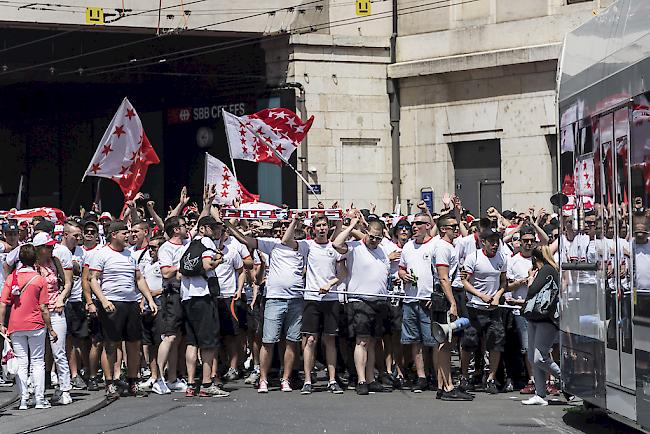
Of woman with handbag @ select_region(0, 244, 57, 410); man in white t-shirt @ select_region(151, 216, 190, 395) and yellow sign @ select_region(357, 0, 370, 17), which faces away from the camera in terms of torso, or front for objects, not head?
the woman with handbag

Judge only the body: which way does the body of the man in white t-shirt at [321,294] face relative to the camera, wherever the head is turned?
toward the camera

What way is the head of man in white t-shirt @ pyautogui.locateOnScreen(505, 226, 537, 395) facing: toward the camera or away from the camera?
toward the camera

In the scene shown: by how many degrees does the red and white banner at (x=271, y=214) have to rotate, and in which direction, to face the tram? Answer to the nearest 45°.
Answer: approximately 45° to its left

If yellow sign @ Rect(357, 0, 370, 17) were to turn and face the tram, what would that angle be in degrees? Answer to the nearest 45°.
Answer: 0° — it already faces it

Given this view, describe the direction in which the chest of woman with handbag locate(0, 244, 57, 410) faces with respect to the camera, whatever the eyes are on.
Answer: away from the camera

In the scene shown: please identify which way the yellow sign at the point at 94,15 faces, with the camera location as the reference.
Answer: facing the viewer

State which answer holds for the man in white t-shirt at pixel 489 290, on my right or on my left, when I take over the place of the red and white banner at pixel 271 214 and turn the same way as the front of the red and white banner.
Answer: on my left

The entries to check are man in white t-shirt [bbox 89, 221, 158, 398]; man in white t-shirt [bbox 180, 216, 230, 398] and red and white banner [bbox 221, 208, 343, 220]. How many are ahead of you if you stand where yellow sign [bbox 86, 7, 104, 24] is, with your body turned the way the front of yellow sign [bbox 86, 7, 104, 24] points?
3
